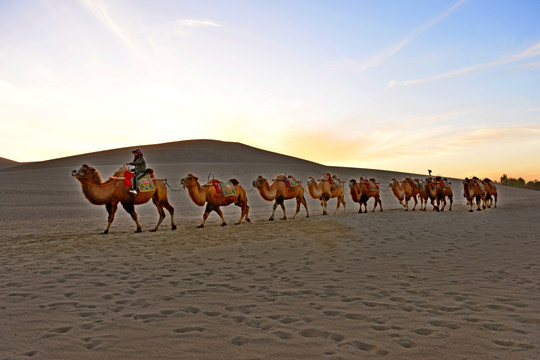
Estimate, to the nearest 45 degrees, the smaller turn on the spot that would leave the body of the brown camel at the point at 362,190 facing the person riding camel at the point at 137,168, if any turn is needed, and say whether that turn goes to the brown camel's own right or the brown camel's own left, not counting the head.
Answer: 0° — it already faces them

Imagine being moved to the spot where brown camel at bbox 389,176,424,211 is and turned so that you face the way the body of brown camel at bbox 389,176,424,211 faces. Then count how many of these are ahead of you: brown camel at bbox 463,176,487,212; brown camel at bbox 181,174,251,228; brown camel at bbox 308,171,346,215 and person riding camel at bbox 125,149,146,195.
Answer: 3

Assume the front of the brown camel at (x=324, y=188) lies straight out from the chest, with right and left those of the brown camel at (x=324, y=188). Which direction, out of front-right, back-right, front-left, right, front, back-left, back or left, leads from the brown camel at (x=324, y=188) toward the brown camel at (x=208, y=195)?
front

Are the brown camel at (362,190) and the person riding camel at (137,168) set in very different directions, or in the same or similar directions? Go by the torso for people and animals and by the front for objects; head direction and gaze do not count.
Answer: same or similar directions

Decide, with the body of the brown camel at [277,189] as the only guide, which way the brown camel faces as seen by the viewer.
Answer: to the viewer's left

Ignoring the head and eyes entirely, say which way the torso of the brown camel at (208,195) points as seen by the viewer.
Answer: to the viewer's left

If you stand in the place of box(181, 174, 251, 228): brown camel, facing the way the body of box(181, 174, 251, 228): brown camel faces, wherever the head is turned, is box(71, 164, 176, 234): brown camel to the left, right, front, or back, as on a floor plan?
front

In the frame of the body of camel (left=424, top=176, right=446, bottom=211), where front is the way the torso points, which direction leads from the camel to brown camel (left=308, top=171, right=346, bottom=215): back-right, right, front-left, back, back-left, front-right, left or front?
front

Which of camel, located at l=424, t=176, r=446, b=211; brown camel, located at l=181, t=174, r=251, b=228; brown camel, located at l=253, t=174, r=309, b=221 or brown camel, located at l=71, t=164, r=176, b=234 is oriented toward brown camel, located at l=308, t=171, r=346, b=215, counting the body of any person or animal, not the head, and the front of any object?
the camel

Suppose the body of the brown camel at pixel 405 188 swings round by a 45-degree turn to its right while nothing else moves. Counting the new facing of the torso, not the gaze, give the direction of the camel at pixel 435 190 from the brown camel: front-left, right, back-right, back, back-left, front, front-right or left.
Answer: back

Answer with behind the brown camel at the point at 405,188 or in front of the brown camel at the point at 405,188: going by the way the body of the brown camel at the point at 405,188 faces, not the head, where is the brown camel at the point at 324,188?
in front

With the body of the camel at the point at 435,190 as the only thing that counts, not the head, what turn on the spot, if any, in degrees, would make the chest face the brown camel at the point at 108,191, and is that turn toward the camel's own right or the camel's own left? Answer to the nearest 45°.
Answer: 0° — it already faces it

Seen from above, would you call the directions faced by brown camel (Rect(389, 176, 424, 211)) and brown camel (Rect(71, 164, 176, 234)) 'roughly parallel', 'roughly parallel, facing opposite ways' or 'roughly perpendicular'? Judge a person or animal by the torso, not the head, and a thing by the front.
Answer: roughly parallel

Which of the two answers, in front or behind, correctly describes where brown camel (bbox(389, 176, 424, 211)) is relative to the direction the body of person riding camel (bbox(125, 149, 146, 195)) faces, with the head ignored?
behind

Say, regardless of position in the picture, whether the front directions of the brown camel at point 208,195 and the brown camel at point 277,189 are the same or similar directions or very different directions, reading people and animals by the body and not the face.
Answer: same or similar directions

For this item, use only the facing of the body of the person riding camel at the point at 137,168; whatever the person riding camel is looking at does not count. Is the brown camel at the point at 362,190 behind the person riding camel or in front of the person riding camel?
behind

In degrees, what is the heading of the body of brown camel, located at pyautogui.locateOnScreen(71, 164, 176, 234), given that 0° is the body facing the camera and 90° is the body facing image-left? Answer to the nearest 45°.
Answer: approximately 90°
